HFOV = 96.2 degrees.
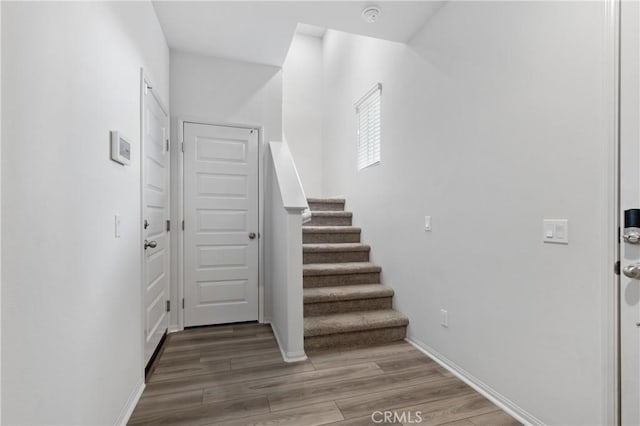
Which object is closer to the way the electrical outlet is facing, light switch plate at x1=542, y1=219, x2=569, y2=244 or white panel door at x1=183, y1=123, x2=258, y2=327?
the white panel door

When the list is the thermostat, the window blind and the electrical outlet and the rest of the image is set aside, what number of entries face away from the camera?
0

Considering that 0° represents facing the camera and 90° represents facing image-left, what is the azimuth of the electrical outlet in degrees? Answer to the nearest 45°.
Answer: approximately 45°

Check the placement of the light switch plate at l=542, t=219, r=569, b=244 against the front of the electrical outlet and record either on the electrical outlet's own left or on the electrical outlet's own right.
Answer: on the electrical outlet's own left

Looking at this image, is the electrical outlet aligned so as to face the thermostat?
yes

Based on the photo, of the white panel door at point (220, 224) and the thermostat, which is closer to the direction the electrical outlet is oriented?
the thermostat

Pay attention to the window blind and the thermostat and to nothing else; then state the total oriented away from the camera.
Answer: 0

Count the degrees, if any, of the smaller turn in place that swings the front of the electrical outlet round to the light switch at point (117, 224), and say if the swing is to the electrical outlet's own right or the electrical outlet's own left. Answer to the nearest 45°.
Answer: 0° — it already faces it

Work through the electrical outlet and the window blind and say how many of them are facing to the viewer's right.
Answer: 0

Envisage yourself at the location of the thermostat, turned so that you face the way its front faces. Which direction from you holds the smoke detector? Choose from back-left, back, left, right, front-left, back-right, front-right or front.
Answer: front-left

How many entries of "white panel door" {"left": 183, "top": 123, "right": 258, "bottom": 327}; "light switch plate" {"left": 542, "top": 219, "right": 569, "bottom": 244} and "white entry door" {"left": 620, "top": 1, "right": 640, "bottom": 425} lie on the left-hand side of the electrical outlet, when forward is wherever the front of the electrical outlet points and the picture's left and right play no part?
2

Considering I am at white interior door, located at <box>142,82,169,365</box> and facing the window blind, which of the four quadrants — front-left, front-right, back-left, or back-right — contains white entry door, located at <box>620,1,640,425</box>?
front-right

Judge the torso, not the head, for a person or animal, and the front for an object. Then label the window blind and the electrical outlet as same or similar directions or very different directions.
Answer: same or similar directions

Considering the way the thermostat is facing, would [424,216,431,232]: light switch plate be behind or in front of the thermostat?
in front

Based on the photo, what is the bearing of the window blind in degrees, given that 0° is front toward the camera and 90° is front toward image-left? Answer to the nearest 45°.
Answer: approximately 45°

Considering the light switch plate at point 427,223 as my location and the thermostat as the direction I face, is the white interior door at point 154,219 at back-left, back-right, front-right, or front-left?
front-right

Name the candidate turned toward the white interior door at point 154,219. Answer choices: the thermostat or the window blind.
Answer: the window blind

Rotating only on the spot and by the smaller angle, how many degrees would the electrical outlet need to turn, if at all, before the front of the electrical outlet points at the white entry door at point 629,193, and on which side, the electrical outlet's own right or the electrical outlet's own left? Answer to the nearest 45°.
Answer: approximately 90° to the electrical outlet's own left
